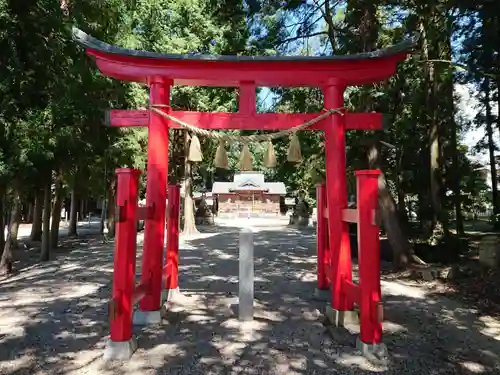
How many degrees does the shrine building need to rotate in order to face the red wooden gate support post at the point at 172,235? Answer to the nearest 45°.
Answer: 0° — it already faces it

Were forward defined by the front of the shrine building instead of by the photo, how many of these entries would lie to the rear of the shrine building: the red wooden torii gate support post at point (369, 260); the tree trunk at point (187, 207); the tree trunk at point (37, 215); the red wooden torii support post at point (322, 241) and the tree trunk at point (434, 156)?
0

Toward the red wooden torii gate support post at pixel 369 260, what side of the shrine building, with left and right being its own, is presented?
front

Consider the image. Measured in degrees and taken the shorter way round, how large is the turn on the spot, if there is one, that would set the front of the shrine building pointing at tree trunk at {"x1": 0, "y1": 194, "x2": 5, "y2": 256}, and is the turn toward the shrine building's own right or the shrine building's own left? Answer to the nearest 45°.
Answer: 0° — it already faces it

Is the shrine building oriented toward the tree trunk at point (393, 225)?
yes

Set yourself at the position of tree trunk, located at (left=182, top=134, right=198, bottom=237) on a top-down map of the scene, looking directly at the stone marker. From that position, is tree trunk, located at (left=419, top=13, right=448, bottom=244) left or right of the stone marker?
left

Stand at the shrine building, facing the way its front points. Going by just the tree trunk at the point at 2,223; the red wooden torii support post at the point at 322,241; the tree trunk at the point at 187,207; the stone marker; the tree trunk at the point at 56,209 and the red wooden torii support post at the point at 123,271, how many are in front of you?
6

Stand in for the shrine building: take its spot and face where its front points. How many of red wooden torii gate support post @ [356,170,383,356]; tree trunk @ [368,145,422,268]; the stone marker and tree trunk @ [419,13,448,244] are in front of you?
4

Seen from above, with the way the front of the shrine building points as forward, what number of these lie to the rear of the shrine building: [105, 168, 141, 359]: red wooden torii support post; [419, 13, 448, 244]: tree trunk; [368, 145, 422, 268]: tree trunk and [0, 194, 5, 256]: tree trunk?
0

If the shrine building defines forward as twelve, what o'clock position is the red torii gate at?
The red torii gate is roughly at 12 o'clock from the shrine building.

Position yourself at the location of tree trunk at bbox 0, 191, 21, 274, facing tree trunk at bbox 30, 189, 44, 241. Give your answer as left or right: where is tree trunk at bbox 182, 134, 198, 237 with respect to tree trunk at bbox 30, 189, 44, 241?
right

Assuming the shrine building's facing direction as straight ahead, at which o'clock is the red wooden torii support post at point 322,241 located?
The red wooden torii support post is roughly at 12 o'clock from the shrine building.

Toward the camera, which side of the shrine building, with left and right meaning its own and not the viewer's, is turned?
front

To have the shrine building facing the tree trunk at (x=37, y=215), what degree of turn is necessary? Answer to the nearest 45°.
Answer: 0° — it already faces it

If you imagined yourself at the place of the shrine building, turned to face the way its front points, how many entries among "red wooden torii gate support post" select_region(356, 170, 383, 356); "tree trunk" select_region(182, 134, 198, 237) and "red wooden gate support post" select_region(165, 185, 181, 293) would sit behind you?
0

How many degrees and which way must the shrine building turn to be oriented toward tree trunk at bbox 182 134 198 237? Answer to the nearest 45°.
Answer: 0° — it already faces it
